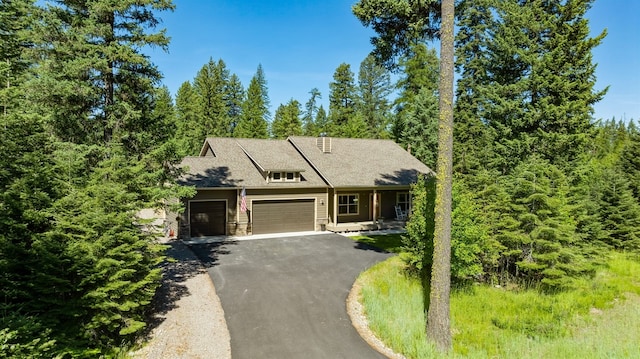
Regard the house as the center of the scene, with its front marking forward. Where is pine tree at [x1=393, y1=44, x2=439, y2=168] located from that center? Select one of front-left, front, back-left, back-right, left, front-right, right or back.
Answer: back-left

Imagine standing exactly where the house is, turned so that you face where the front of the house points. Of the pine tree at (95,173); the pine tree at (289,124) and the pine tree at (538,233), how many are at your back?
1

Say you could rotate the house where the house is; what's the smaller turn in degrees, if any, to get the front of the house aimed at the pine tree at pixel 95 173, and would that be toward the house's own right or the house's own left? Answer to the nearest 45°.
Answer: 0° — it already faces it

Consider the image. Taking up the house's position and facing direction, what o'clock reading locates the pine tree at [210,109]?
The pine tree is roughly at 5 o'clock from the house.

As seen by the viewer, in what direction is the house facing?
toward the camera

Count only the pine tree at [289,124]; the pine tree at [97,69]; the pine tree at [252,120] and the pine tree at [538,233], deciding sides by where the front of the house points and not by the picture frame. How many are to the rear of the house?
2

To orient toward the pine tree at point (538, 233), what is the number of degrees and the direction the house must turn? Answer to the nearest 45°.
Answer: approximately 45° to its left

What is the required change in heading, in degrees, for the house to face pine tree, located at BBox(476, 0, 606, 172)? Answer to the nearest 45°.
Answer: approximately 45° to its left

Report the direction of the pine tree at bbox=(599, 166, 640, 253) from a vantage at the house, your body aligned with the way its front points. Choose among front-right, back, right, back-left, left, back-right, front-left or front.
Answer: left

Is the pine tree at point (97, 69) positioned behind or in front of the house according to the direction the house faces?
in front

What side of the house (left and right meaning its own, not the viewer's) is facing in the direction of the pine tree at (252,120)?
back

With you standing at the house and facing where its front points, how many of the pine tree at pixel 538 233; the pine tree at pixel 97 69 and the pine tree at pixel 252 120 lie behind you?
1
